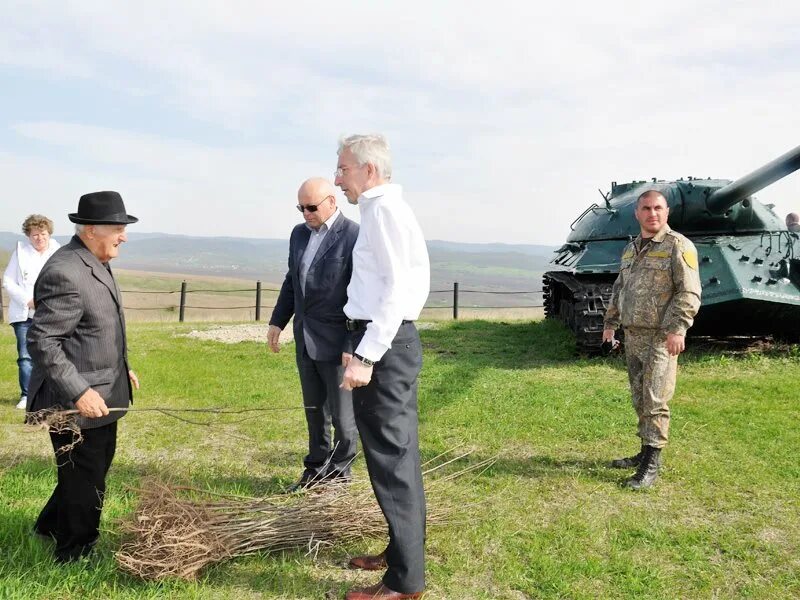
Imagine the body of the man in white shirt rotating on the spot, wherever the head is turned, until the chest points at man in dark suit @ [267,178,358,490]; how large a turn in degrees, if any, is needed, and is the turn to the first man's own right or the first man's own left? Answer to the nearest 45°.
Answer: approximately 90° to the first man's own right

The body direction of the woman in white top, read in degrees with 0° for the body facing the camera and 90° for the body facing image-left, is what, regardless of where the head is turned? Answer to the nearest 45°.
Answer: approximately 0°

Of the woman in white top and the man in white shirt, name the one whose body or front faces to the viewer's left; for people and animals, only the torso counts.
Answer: the man in white shirt

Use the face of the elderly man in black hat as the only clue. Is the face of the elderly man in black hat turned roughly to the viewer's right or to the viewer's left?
to the viewer's right

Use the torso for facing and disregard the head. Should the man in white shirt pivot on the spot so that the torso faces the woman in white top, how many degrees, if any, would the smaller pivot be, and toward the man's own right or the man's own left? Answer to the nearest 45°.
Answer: approximately 45° to the man's own right

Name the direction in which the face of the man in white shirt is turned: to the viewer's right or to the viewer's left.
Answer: to the viewer's left

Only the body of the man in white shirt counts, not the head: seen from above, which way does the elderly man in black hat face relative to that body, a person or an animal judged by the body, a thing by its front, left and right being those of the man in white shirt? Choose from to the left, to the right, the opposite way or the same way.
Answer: the opposite way

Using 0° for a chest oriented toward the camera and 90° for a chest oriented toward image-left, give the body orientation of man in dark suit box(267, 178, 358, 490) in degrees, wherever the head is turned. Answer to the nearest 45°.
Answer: approximately 45°

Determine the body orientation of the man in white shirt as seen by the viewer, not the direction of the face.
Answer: to the viewer's left

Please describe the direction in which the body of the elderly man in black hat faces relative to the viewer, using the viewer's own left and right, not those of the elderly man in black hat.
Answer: facing to the right of the viewer
